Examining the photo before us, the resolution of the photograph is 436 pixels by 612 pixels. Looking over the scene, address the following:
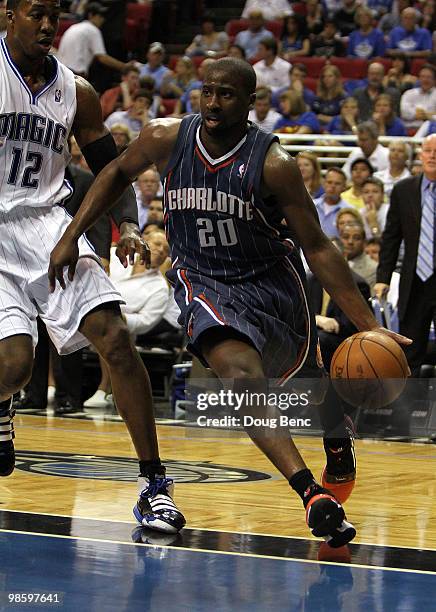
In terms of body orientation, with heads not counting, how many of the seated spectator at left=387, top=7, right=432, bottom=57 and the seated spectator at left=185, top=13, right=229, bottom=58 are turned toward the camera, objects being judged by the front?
2

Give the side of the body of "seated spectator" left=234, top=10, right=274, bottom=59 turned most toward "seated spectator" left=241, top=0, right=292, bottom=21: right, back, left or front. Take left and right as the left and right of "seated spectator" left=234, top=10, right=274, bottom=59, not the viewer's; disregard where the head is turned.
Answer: back

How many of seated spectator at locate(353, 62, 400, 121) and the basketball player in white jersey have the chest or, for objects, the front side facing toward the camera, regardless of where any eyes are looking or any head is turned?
2

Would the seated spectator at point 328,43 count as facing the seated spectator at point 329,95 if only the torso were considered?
yes

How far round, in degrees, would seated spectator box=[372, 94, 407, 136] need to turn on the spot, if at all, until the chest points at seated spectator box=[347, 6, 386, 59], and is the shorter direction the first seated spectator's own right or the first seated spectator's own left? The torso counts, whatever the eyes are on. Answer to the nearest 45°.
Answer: approximately 135° to the first seated spectator's own right

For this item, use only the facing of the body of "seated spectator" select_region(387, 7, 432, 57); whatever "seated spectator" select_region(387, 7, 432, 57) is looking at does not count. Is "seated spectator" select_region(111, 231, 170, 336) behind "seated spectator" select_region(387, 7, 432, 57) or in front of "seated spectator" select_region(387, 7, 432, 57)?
in front

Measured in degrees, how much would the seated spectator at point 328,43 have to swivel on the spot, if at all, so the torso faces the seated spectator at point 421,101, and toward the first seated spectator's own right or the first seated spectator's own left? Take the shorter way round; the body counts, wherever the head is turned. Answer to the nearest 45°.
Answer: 0° — they already face them

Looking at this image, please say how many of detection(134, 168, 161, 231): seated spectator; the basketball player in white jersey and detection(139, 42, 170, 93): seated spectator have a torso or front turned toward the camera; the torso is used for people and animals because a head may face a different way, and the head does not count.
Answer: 3

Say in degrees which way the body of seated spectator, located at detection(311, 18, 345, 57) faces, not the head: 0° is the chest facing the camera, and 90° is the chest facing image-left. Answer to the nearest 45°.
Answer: approximately 0°

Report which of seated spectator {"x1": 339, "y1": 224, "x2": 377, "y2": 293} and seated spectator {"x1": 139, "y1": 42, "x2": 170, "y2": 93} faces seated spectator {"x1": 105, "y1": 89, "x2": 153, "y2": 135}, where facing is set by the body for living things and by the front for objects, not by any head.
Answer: seated spectator {"x1": 139, "y1": 42, "x2": 170, "y2": 93}
